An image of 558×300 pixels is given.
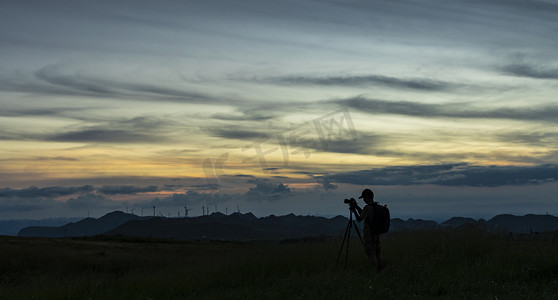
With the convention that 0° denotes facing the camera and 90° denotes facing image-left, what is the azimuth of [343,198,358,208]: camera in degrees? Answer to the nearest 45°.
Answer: approximately 90°

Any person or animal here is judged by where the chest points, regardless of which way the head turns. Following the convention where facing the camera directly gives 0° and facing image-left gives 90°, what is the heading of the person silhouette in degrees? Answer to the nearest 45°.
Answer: approximately 90°
